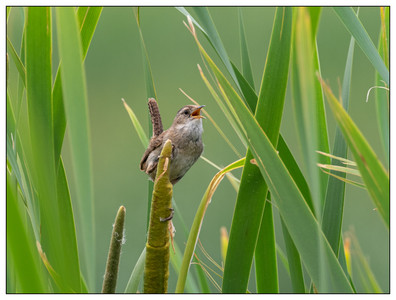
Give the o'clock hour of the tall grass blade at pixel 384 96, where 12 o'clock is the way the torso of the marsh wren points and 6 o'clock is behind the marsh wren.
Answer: The tall grass blade is roughly at 12 o'clock from the marsh wren.

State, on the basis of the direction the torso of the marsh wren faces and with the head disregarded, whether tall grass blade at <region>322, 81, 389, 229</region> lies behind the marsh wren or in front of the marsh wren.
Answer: in front

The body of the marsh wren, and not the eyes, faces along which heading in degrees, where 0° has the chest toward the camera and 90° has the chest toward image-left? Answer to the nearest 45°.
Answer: approximately 315°

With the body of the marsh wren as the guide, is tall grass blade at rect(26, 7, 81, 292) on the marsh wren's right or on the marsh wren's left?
on the marsh wren's right

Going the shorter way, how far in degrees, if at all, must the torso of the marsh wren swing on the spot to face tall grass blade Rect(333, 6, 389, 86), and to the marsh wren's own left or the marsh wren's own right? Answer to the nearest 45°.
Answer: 0° — it already faces it
